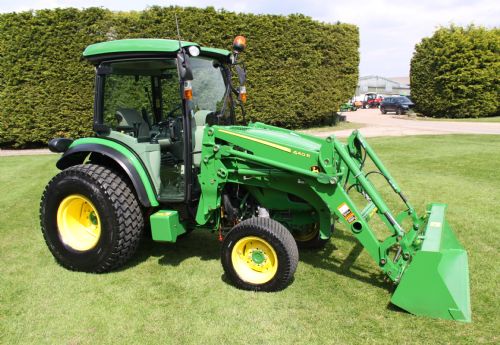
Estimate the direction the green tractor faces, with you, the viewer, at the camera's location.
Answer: facing the viewer and to the right of the viewer

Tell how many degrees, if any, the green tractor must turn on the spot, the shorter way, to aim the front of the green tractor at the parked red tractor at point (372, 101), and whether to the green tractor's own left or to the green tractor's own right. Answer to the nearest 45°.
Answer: approximately 135° to the green tractor's own left

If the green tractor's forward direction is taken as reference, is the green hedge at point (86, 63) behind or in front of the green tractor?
behind

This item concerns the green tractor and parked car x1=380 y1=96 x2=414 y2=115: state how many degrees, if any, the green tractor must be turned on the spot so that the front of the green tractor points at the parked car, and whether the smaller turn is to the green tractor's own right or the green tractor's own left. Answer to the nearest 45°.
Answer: approximately 135° to the green tractor's own left

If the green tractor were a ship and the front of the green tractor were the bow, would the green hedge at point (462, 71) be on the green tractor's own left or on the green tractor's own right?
on the green tractor's own left
